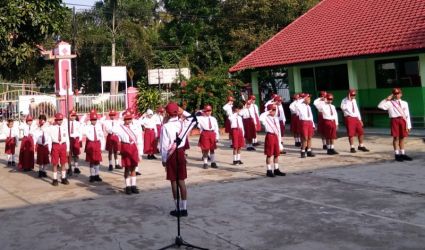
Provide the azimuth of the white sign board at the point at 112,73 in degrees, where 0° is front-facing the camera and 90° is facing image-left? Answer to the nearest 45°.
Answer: approximately 0°

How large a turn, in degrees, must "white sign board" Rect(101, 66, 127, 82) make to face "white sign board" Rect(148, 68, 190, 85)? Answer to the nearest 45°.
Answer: approximately 45° to its left
